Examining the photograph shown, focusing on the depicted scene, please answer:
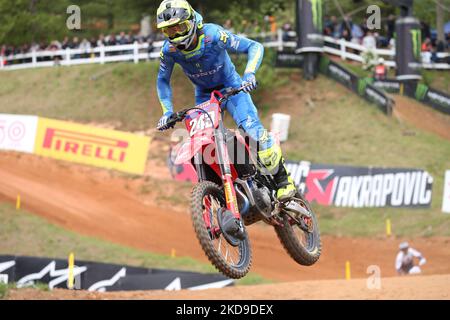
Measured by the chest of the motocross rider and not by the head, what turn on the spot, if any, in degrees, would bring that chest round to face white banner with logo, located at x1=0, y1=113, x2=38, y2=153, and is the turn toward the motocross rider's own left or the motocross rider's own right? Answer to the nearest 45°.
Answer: approximately 135° to the motocross rider's own right

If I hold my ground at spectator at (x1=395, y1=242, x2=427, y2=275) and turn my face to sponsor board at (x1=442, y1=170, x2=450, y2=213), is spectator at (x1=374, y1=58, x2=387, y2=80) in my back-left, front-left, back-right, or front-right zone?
front-left

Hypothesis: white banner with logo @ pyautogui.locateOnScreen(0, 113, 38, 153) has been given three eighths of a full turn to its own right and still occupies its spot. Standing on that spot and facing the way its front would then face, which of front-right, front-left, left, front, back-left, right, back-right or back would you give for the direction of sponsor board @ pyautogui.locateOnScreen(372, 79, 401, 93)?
back-right

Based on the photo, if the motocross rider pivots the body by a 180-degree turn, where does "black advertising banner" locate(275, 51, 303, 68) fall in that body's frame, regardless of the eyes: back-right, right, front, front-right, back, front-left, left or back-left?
front-left

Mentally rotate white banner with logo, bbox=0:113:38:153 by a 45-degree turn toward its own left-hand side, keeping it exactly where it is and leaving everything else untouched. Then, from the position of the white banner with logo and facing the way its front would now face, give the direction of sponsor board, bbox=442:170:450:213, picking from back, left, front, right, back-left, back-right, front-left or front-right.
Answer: front

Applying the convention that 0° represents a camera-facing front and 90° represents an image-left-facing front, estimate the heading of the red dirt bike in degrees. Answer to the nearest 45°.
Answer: approximately 45°

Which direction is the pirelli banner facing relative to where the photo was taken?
toward the camera

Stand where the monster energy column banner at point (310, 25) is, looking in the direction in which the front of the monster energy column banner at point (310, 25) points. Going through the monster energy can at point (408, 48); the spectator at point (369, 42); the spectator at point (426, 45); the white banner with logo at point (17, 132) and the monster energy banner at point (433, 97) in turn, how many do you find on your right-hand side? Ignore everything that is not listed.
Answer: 1

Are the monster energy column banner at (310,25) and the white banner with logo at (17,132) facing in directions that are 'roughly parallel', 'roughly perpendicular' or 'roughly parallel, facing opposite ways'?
roughly parallel

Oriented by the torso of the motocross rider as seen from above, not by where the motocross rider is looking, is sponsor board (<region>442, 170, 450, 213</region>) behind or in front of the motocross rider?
behind

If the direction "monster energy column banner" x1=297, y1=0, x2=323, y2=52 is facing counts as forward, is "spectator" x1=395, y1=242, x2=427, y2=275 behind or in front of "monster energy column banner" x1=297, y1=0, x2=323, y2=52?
in front

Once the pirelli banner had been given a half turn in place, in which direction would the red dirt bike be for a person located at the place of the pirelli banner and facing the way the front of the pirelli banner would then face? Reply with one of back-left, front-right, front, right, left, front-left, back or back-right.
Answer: back

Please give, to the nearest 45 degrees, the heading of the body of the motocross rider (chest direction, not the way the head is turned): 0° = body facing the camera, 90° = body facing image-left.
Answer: approximately 45°

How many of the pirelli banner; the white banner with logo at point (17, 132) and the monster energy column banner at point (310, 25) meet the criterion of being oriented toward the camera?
3

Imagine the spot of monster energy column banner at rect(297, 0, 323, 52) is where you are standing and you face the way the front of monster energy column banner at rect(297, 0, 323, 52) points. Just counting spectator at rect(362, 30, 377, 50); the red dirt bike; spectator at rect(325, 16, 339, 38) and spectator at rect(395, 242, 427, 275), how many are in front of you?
2

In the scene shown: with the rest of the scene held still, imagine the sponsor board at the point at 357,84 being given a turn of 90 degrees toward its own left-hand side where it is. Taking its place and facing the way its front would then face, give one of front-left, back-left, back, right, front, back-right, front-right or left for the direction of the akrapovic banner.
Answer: front-right

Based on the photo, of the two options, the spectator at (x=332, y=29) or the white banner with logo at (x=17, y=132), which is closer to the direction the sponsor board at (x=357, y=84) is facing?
the white banner with logo

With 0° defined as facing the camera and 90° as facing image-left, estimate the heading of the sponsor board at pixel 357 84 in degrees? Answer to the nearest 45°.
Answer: approximately 45°

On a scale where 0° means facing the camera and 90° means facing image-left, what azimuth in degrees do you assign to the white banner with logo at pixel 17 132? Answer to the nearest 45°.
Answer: approximately 0°

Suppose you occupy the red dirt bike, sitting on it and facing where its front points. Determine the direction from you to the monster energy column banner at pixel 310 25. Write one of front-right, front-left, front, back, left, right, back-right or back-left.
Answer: back-right
